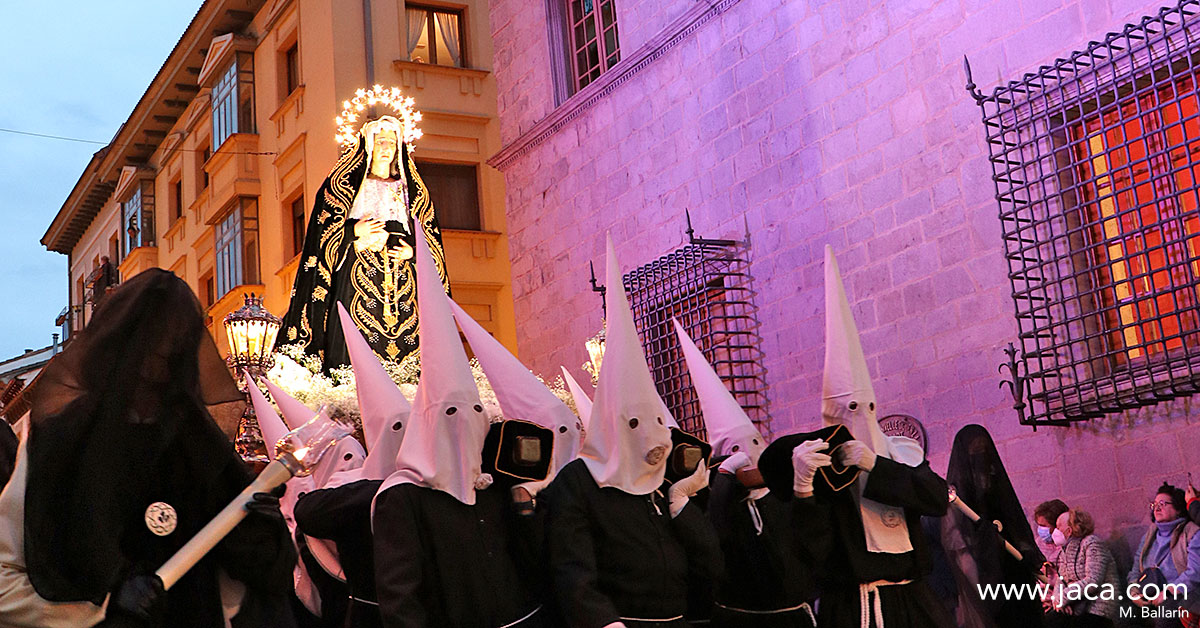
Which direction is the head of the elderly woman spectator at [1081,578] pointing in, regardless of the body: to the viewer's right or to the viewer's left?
to the viewer's left

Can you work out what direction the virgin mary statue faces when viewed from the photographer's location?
facing the viewer and to the right of the viewer

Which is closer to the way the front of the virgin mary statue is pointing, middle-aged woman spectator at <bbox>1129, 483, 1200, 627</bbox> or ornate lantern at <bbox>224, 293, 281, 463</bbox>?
the middle-aged woman spectator

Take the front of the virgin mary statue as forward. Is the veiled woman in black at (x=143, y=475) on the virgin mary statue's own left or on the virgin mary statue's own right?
on the virgin mary statue's own right

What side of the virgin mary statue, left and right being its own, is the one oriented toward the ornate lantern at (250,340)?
right

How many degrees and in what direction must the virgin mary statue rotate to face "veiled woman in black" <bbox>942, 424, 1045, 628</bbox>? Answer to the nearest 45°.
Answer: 0° — it already faces them

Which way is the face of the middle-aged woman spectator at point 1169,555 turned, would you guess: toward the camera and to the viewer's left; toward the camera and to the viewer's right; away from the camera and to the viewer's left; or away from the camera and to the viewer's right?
toward the camera and to the viewer's left

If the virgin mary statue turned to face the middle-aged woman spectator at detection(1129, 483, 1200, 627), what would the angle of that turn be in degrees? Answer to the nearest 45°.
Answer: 0° — it already faces them

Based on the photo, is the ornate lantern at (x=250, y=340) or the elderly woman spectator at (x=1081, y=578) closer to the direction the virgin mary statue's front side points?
the elderly woman spectator

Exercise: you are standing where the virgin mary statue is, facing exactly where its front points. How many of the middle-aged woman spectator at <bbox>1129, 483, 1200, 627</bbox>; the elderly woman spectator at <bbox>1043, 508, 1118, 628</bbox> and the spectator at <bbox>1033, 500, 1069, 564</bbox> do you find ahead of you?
3
